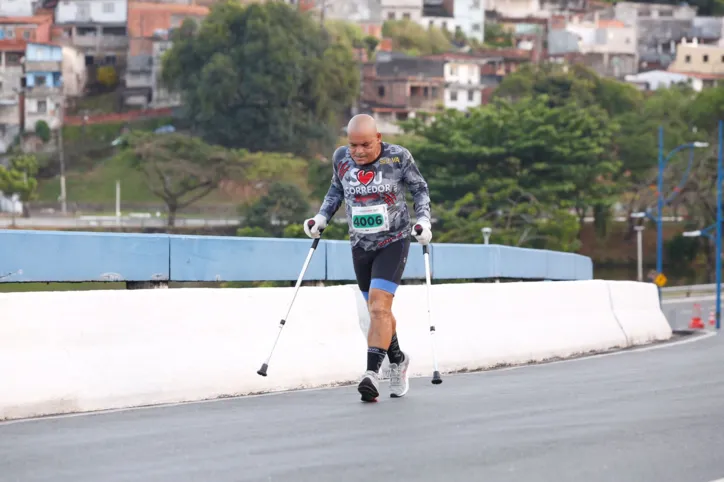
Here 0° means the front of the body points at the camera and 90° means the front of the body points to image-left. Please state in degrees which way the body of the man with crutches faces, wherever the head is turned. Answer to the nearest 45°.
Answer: approximately 0°

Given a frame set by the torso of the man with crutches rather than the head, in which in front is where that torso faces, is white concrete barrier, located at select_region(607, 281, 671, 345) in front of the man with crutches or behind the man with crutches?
behind
